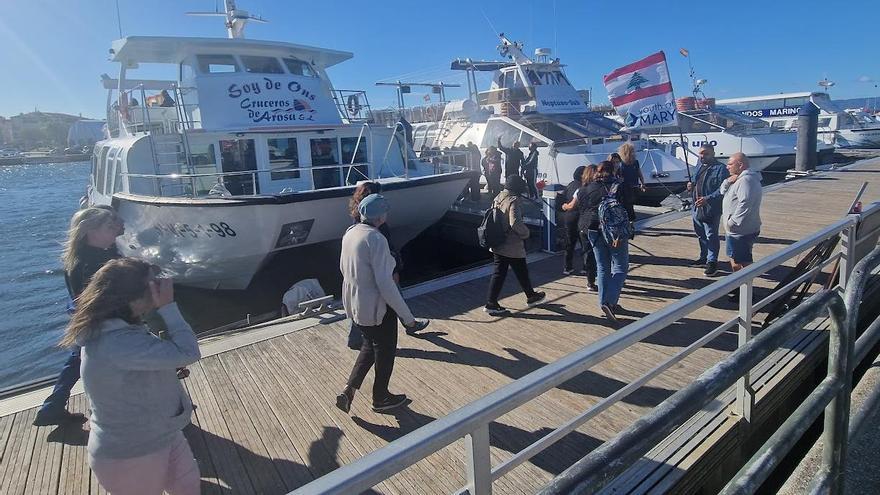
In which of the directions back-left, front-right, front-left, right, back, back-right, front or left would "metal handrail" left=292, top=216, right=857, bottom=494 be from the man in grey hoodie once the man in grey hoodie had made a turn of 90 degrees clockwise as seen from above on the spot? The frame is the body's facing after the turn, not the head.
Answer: back

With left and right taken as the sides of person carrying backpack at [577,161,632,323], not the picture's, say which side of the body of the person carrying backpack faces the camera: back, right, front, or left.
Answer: back

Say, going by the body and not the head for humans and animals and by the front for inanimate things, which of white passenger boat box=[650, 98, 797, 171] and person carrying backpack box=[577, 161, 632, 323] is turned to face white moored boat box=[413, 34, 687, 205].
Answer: the person carrying backpack

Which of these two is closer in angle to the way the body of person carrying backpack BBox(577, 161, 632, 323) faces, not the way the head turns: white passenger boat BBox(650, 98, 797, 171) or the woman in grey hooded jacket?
the white passenger boat

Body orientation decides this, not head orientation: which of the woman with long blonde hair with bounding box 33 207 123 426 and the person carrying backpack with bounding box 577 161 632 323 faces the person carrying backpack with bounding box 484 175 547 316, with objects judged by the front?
the woman with long blonde hair

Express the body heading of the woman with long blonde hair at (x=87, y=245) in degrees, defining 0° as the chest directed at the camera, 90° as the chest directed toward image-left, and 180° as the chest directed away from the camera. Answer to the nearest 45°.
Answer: approximately 270°
